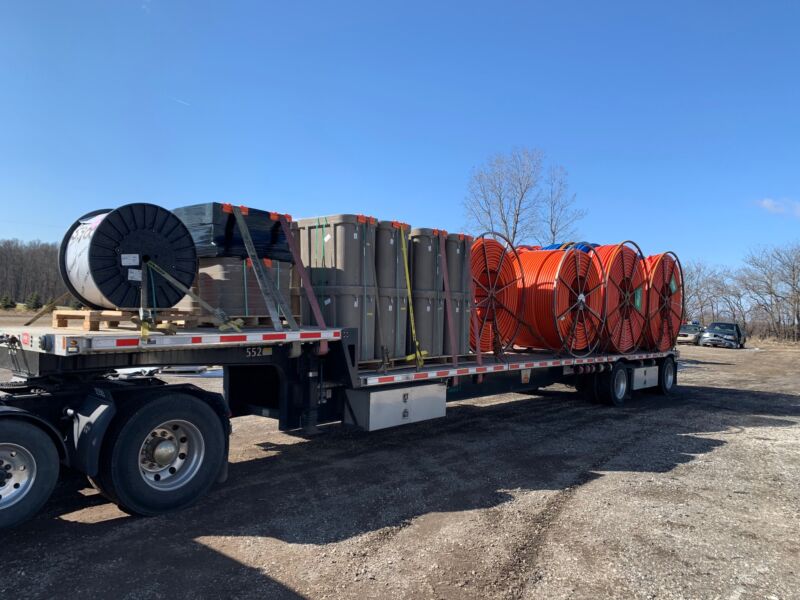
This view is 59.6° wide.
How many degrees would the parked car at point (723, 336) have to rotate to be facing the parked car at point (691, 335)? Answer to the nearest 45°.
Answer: approximately 90° to its right

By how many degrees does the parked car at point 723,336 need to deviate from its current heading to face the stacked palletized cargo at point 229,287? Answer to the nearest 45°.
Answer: approximately 45° to its left

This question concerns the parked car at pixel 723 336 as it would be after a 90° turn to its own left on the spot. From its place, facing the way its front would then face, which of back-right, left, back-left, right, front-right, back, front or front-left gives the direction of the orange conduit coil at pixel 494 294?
front-right

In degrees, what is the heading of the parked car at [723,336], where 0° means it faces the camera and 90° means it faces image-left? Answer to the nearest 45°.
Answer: approximately 45°

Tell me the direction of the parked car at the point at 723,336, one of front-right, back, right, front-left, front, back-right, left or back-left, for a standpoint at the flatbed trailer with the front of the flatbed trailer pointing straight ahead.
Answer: back

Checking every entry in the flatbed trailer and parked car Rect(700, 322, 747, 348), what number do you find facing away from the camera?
0

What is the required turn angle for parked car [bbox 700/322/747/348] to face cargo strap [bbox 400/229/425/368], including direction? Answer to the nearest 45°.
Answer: approximately 45° to its left

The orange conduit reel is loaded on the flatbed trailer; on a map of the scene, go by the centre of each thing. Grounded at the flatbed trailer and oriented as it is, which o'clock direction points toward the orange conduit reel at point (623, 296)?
The orange conduit reel is roughly at 6 o'clock from the flatbed trailer.

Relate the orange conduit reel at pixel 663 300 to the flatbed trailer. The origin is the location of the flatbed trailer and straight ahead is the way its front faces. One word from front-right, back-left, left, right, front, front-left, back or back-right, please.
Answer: back

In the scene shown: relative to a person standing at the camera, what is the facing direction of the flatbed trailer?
facing the viewer and to the left of the viewer

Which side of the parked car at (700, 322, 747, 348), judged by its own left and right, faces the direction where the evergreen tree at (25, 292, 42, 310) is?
right

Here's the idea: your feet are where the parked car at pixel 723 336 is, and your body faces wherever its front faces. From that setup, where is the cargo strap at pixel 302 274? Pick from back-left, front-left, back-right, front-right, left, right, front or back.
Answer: front-left
